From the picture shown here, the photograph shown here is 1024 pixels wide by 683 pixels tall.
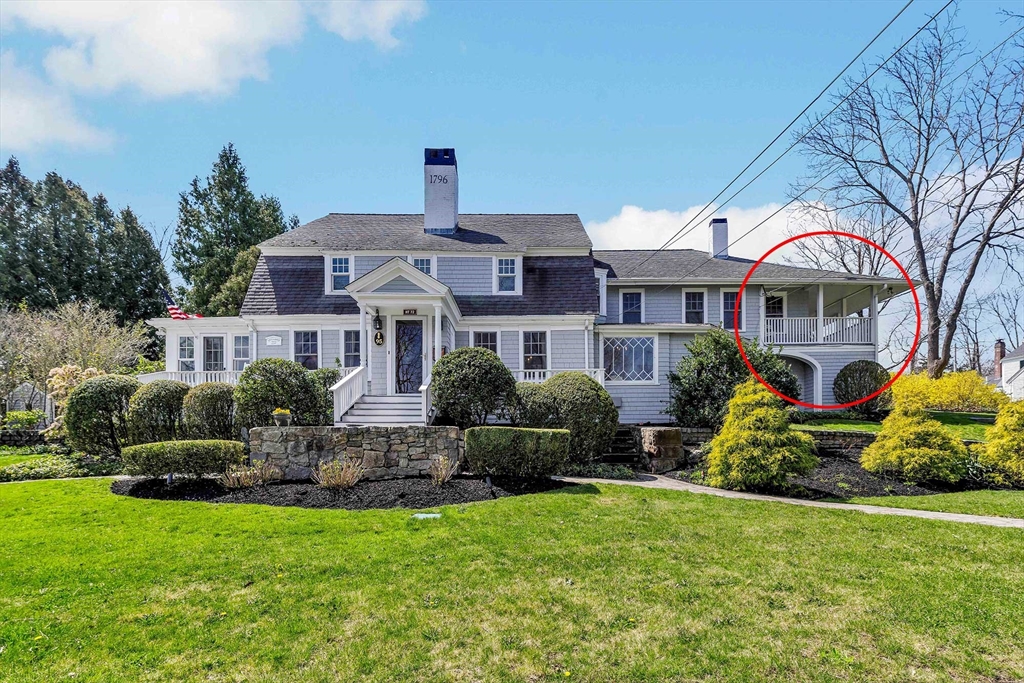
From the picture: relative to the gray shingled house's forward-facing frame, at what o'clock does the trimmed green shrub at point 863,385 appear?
The trimmed green shrub is roughly at 9 o'clock from the gray shingled house.

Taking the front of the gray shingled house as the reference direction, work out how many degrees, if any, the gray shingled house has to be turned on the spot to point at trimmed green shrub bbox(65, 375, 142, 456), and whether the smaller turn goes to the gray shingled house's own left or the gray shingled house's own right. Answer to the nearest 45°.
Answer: approximately 45° to the gray shingled house's own right

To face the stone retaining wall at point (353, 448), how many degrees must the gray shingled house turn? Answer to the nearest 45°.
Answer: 0° — it already faces it

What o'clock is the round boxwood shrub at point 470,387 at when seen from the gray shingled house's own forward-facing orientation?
The round boxwood shrub is roughly at 12 o'clock from the gray shingled house.

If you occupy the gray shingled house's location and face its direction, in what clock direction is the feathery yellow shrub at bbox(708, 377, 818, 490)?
The feathery yellow shrub is roughly at 11 o'clock from the gray shingled house.

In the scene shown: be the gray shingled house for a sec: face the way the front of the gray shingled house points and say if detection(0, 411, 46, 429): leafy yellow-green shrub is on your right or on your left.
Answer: on your right

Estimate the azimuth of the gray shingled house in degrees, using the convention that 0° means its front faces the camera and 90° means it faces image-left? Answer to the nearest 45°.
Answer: approximately 0°

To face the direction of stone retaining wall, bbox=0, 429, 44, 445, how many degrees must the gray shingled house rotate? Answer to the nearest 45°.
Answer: approximately 90° to its right
